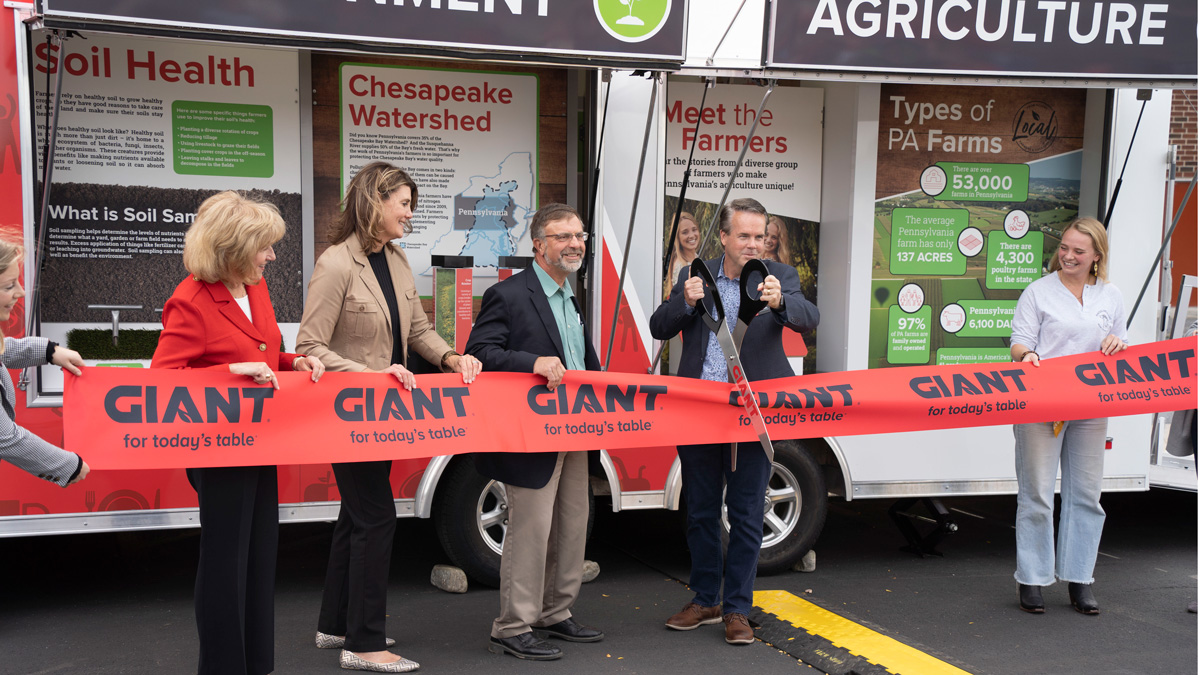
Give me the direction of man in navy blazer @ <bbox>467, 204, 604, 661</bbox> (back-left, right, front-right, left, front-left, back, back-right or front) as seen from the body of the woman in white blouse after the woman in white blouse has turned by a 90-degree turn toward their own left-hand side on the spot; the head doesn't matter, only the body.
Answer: back-right

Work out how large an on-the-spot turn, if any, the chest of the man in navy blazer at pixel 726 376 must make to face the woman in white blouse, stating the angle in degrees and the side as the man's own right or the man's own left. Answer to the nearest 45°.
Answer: approximately 135° to the man's own left

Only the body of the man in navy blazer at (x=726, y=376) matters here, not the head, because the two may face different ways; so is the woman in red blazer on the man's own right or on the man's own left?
on the man's own right

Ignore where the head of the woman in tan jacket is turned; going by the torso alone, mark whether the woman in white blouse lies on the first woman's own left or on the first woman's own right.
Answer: on the first woman's own left

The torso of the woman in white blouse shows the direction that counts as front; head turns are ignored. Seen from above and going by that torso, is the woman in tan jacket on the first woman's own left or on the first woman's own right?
on the first woman's own right

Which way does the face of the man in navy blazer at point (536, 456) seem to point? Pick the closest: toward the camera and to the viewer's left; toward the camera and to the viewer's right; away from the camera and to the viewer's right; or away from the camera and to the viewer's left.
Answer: toward the camera and to the viewer's right

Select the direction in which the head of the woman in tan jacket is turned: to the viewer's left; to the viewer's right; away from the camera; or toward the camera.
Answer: to the viewer's right

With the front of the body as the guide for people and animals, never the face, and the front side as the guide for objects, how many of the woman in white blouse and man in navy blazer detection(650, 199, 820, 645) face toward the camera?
2

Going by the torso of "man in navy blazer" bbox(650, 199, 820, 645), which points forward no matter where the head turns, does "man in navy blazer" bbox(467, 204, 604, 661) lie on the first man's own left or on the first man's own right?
on the first man's own right

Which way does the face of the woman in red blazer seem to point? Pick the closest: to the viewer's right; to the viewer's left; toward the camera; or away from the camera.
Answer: to the viewer's right

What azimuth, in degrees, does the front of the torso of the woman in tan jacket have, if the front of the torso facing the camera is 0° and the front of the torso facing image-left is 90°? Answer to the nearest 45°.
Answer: approximately 315°

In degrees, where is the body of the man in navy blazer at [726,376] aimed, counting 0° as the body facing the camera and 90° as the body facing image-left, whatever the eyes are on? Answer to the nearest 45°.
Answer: approximately 0°
